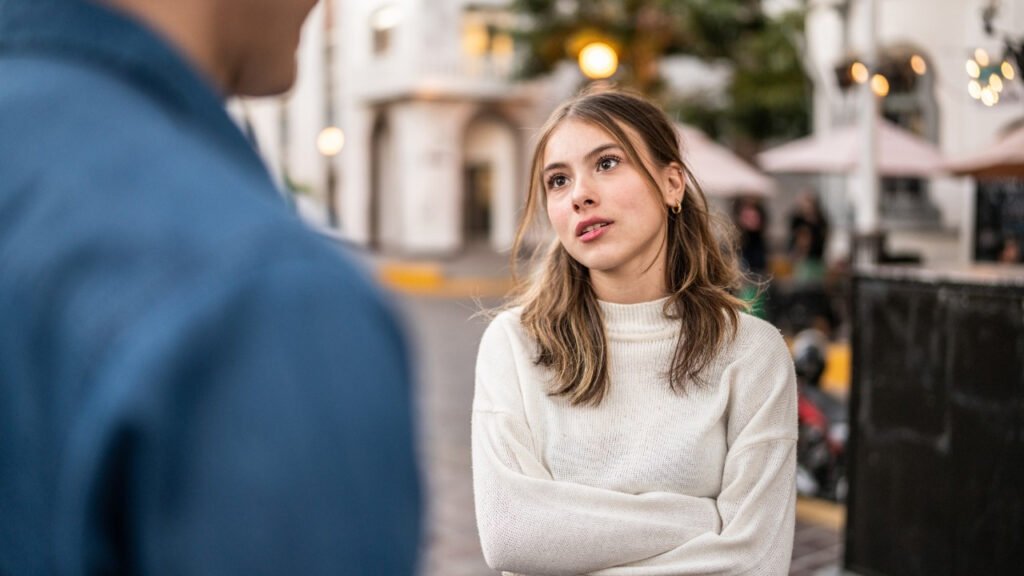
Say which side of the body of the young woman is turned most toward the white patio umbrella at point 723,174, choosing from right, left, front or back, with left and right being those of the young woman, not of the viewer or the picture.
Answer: back

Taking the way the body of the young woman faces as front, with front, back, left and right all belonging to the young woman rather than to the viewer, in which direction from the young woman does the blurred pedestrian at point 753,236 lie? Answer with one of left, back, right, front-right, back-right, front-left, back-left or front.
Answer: back

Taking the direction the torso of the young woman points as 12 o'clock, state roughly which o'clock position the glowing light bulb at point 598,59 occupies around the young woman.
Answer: The glowing light bulb is roughly at 6 o'clock from the young woman.

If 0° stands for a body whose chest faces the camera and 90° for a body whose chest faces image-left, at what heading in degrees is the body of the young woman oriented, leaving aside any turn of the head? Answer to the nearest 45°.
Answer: approximately 0°

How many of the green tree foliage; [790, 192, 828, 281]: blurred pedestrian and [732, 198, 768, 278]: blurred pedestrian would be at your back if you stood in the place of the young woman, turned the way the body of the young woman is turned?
3

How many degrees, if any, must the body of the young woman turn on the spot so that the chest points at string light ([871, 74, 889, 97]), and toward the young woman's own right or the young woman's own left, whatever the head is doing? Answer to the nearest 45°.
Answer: approximately 180°

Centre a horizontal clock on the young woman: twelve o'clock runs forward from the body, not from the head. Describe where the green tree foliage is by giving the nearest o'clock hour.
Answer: The green tree foliage is roughly at 6 o'clock from the young woman.

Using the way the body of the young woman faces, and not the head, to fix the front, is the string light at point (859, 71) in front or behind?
behind

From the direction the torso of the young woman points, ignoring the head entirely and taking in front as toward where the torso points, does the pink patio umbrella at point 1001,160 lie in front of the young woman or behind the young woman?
behind

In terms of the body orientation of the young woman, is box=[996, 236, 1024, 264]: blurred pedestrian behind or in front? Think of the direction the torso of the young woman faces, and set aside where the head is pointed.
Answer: behind
